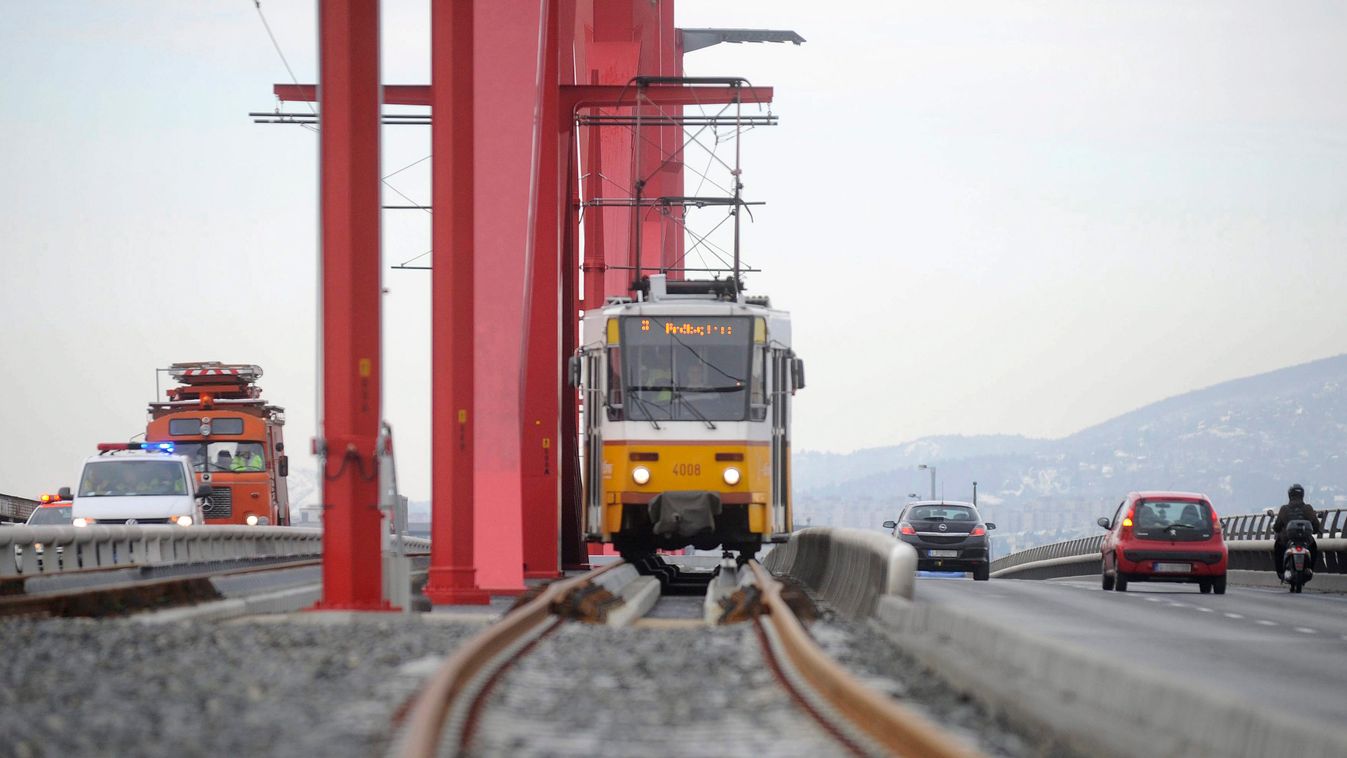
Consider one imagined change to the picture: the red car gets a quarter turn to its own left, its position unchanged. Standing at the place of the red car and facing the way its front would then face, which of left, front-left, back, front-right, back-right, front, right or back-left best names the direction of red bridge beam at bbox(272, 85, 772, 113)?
front

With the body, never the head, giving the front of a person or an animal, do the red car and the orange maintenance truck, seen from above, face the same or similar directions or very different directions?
very different directions

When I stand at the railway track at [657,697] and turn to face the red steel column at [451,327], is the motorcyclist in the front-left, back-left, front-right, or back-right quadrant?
front-right

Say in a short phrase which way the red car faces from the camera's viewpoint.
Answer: facing away from the viewer

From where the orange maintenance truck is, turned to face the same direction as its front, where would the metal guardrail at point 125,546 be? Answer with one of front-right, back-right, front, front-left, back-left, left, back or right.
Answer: front

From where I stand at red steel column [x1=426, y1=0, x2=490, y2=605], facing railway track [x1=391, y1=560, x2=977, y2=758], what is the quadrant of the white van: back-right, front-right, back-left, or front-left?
back-right

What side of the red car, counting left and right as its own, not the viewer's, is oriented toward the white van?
left

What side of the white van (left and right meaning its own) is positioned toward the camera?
front

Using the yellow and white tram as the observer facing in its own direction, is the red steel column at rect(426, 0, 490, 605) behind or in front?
in front

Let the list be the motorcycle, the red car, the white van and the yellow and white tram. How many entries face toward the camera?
2

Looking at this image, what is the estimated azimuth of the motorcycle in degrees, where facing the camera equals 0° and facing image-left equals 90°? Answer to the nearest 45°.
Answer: approximately 180°

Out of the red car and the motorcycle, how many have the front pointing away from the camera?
2

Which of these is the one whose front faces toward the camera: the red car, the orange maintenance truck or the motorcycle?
the orange maintenance truck

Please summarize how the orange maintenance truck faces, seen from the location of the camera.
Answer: facing the viewer

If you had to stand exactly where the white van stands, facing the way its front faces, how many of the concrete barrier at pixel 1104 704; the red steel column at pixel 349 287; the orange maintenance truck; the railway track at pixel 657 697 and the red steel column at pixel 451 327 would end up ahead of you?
4

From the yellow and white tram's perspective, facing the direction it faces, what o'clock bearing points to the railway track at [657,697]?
The railway track is roughly at 12 o'clock from the yellow and white tram.

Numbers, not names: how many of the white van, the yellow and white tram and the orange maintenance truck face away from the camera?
0

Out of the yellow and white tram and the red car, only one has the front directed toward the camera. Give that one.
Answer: the yellow and white tram
